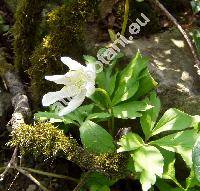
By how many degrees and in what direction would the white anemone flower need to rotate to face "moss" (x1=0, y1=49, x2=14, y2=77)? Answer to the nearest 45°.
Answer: approximately 90° to its right

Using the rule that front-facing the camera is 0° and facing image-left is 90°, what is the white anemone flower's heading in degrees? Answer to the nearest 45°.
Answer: approximately 45°

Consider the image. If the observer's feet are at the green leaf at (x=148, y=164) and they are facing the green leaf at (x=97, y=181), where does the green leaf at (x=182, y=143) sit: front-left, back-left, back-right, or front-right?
back-right

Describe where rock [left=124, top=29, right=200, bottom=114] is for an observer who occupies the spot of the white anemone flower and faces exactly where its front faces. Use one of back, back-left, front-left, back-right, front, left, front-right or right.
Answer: back

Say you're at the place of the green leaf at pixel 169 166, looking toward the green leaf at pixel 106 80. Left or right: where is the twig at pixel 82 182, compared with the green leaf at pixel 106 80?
left

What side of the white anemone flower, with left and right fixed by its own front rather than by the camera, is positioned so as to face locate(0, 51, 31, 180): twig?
front

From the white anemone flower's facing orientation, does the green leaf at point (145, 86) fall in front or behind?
behind
